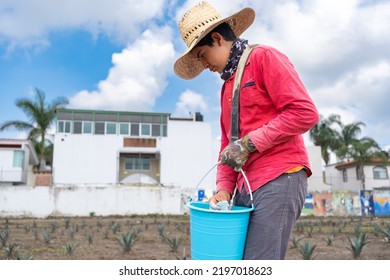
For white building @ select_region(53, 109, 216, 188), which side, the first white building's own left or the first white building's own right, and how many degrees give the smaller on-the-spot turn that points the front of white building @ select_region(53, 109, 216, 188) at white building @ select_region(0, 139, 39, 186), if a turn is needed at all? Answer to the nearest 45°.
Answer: approximately 90° to the first white building's own right

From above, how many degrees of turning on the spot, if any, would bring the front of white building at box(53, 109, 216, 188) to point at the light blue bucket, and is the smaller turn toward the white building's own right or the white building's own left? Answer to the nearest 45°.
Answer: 0° — it already faces it

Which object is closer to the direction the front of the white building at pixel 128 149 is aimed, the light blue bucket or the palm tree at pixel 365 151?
the light blue bucket

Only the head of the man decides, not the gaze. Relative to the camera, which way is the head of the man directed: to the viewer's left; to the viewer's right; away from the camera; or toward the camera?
to the viewer's left

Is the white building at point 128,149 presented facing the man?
yes

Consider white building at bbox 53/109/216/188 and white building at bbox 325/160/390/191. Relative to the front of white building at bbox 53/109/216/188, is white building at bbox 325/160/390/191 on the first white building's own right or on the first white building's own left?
on the first white building's own left

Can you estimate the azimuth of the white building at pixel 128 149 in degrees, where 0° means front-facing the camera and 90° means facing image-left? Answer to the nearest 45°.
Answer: approximately 0°

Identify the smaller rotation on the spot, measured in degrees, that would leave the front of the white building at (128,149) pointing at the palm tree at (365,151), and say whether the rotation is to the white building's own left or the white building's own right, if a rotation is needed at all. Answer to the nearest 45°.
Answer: approximately 90° to the white building's own left

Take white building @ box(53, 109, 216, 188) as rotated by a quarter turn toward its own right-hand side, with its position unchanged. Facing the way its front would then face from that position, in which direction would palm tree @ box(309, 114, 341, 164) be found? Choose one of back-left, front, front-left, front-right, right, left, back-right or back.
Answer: back
